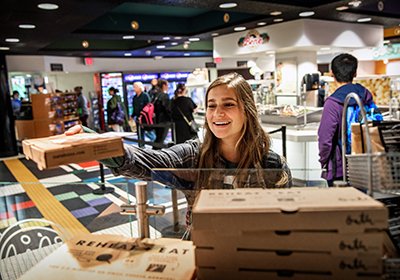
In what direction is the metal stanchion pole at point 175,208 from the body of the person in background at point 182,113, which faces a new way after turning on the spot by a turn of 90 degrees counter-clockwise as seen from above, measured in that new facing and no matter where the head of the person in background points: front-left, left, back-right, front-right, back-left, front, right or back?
left

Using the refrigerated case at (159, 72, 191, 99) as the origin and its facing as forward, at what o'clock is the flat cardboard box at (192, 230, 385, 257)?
The flat cardboard box is roughly at 12 o'clock from the refrigerated case.

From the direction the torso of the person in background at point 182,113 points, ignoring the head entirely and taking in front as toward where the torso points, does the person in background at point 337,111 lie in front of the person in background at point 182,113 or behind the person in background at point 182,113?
behind

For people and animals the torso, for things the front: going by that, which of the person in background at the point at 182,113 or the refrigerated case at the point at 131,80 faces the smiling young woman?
the refrigerated case

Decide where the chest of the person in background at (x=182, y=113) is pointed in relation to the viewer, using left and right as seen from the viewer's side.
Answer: facing away from the viewer

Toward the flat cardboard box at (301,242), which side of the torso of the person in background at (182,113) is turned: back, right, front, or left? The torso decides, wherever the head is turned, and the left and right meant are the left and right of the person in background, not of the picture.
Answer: back

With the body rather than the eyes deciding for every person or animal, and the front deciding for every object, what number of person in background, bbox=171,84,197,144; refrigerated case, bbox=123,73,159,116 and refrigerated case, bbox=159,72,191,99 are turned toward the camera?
2

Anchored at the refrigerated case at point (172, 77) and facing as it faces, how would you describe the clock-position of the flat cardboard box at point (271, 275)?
The flat cardboard box is roughly at 12 o'clock from the refrigerated case.

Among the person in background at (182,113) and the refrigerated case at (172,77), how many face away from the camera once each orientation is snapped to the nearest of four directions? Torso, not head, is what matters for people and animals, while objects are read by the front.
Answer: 1

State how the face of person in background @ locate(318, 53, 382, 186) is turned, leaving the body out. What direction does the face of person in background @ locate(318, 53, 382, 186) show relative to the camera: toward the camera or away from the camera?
away from the camera

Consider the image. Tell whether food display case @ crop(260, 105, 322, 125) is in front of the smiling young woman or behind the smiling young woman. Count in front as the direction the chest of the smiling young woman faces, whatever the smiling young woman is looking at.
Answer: behind

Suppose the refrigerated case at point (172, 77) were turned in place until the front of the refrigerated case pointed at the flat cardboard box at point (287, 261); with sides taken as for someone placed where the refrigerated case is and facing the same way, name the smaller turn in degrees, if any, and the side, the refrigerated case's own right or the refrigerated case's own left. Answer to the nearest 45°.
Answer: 0° — it already faces it

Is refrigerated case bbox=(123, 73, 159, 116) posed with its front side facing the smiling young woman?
yes

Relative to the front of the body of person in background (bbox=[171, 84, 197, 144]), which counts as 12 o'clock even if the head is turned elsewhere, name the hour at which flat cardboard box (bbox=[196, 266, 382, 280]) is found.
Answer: The flat cardboard box is roughly at 6 o'clock from the person in background.

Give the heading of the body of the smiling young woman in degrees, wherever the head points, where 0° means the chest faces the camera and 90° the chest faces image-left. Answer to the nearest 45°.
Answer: approximately 45°
